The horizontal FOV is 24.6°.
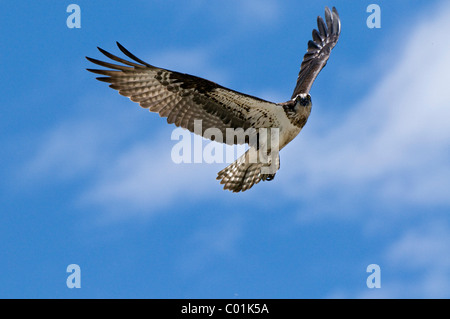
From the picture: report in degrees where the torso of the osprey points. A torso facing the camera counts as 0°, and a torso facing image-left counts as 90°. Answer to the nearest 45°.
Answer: approximately 315°
